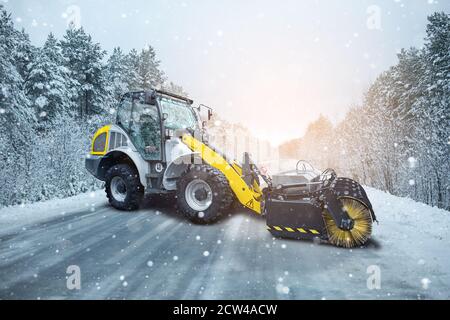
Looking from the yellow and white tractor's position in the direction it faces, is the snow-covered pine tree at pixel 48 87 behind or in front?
behind

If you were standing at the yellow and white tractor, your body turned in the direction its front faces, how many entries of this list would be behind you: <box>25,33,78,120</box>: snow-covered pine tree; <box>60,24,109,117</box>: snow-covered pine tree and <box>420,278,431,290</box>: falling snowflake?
2

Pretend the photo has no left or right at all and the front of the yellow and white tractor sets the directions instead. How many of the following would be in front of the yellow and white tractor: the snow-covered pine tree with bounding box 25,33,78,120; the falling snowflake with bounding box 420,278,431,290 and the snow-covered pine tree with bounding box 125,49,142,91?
1

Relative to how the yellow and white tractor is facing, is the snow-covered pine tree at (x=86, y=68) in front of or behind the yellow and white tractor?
behind

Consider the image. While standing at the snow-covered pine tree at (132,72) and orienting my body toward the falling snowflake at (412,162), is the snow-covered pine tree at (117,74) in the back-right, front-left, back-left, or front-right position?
back-right

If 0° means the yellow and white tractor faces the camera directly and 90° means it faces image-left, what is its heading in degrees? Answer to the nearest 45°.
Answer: approximately 315°

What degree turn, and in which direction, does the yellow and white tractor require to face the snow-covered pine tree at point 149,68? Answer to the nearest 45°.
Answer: approximately 135° to its left
